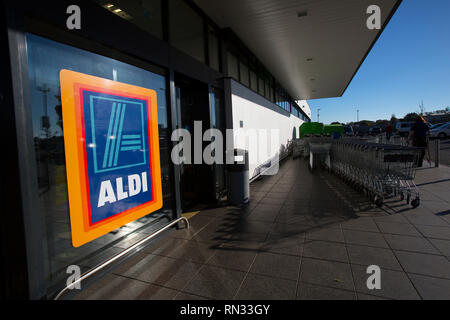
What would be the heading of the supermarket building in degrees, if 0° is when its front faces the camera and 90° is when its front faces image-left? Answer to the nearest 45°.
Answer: approximately 315°

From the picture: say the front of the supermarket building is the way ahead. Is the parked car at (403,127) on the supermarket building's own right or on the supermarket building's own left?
on the supermarket building's own left
